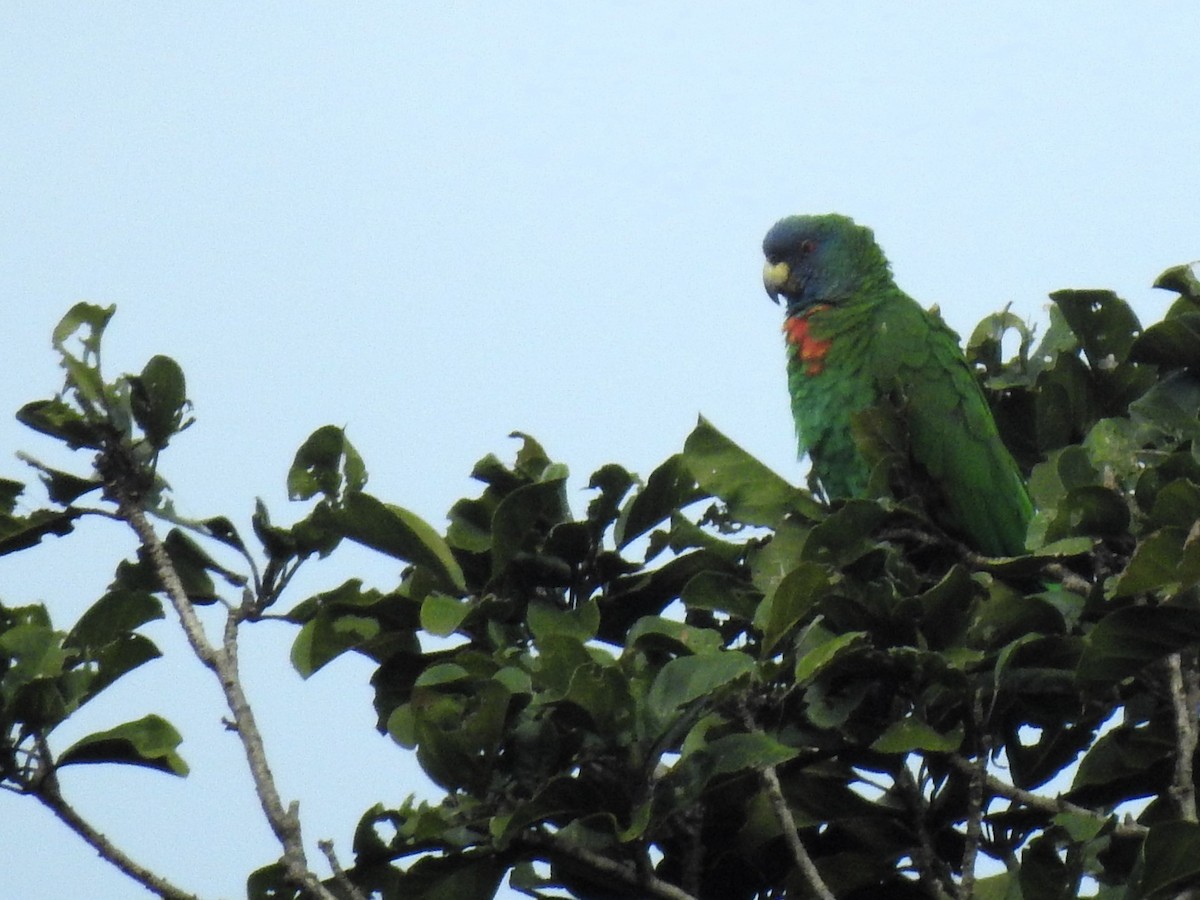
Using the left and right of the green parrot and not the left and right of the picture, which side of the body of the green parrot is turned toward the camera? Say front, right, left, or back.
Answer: left
